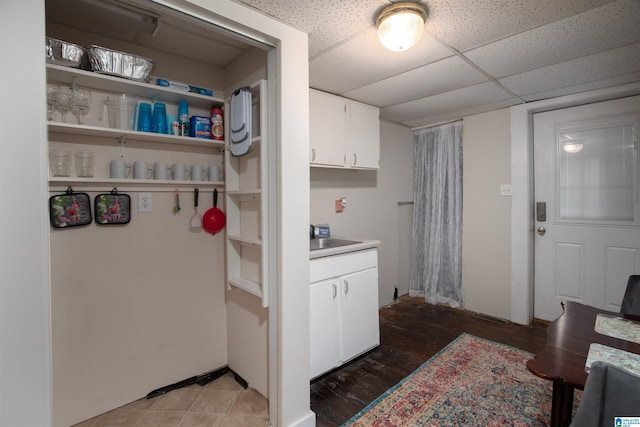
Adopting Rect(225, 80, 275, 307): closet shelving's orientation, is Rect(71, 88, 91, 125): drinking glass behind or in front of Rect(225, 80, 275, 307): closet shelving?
in front

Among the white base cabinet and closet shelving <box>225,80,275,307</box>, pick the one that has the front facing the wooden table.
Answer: the white base cabinet

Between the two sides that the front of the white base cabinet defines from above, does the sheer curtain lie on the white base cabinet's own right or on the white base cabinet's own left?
on the white base cabinet's own left

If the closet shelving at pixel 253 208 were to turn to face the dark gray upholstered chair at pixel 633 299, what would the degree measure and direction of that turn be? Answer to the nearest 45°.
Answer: approximately 135° to its left

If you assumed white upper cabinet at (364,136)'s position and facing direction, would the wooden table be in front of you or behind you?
in front

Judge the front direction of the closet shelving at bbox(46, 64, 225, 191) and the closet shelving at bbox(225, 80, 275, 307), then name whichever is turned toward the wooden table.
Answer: the closet shelving at bbox(46, 64, 225, 191)

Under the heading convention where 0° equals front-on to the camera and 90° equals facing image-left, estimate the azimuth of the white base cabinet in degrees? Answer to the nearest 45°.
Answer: approximately 315°

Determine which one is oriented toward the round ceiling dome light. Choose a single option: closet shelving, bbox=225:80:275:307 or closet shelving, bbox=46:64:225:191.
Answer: closet shelving, bbox=46:64:225:191

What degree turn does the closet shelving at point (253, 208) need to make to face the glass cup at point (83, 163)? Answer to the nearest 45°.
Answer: approximately 45° to its right

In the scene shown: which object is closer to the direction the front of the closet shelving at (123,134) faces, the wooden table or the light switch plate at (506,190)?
the wooden table

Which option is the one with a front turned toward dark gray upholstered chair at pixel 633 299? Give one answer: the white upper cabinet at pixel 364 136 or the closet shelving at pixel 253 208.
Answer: the white upper cabinet

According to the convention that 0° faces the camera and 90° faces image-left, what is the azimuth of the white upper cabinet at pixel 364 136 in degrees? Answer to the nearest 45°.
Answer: approximately 315°

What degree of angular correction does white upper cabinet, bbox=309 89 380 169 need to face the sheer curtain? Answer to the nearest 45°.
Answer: approximately 90° to its left

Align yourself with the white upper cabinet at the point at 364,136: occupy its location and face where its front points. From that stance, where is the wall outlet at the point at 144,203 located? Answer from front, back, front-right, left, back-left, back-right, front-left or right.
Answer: right

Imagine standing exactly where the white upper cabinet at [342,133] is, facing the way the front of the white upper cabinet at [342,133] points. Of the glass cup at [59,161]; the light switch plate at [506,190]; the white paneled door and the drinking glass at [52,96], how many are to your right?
2
